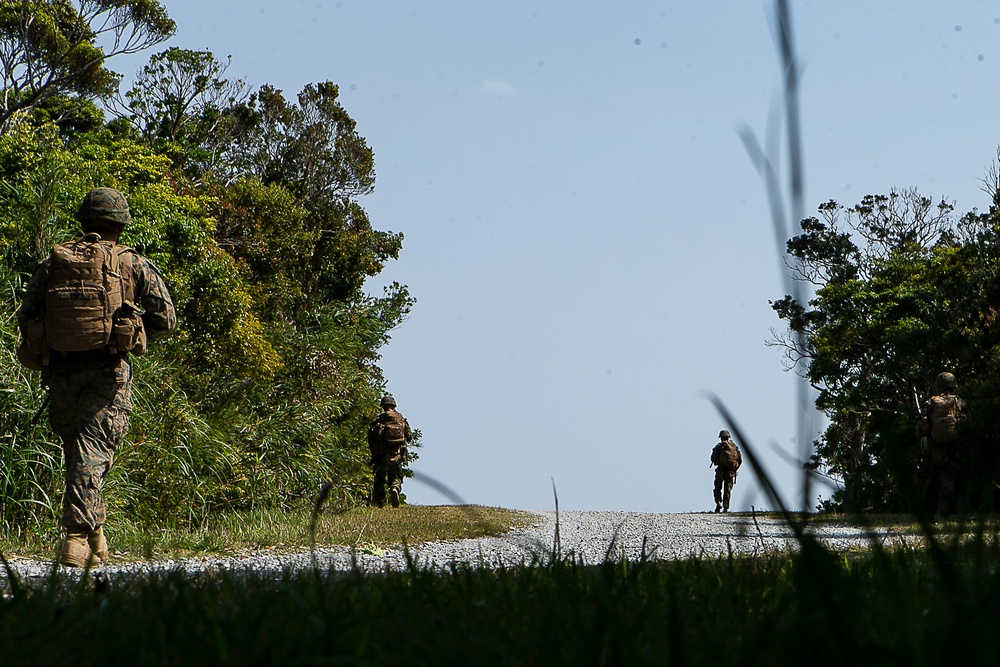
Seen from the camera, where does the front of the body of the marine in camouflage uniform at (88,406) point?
away from the camera

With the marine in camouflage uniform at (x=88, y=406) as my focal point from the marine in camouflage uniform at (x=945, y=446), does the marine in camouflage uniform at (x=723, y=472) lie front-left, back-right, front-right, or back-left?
back-right

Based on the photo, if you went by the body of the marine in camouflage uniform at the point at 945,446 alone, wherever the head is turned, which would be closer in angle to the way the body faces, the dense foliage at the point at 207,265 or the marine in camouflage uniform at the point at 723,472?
the marine in camouflage uniform

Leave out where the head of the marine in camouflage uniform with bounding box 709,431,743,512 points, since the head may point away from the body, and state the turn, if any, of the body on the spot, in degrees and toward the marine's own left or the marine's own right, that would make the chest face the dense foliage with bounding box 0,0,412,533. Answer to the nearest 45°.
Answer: approximately 135° to the marine's own left

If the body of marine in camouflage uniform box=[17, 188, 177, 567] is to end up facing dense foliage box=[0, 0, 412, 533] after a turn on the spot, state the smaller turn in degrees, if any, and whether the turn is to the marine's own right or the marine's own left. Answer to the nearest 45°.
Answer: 0° — they already face it

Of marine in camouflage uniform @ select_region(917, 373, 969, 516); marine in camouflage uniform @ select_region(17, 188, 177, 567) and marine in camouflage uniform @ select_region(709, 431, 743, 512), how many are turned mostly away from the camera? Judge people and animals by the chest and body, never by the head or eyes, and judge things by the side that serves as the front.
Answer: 3

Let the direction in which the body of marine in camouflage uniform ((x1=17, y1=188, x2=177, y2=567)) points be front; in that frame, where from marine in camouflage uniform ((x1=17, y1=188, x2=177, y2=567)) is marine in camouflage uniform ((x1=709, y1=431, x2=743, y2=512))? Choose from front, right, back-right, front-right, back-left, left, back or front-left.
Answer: front-right

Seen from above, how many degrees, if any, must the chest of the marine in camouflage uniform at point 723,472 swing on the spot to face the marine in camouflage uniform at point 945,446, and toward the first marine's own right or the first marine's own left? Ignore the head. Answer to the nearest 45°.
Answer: approximately 180°

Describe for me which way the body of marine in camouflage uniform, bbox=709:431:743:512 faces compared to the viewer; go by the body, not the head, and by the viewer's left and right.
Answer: facing away from the viewer

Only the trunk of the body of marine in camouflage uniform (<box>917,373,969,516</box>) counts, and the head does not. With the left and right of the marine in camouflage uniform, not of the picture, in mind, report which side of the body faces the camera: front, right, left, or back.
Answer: back

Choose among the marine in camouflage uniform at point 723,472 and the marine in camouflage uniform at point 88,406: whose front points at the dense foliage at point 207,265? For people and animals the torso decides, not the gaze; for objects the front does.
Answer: the marine in camouflage uniform at point 88,406

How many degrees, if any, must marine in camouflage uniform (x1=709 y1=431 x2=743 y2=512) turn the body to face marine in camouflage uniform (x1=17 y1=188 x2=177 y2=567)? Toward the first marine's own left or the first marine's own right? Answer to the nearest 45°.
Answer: approximately 180°

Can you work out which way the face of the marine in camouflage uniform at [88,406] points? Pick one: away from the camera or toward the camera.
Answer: away from the camera
